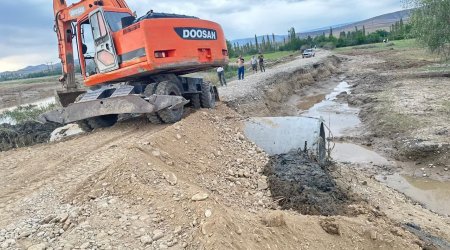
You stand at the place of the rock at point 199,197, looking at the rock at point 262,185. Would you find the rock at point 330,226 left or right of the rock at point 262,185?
right

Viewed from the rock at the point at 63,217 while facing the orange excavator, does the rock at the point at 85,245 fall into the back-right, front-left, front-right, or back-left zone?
back-right

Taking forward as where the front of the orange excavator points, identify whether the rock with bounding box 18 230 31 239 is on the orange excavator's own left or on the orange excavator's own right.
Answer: on the orange excavator's own left

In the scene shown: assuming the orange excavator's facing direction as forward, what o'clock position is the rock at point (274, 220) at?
The rock is roughly at 7 o'clock from the orange excavator.

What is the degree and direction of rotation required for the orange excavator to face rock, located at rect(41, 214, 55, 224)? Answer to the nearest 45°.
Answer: approximately 135° to its left

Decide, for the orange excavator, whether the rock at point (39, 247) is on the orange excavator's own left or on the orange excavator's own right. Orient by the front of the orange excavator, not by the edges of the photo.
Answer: on the orange excavator's own left

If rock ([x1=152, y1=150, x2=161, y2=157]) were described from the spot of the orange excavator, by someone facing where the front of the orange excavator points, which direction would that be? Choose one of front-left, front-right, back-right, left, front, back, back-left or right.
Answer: back-left

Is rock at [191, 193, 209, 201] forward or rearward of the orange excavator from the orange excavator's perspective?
rearward

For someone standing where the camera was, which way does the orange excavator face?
facing away from the viewer and to the left of the viewer

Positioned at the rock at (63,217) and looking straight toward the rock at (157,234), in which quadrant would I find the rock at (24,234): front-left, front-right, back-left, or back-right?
back-right

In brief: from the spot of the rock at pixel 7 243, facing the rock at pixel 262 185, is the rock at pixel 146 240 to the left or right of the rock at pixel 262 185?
right

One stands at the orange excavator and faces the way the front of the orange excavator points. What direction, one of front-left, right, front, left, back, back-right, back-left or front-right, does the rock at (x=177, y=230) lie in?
back-left

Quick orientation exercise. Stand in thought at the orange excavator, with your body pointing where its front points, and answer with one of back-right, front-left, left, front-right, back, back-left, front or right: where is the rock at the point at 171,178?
back-left
